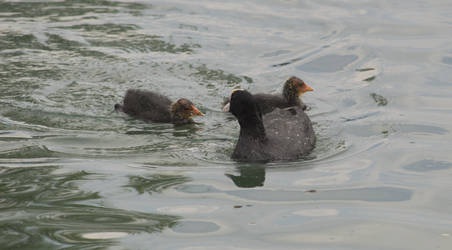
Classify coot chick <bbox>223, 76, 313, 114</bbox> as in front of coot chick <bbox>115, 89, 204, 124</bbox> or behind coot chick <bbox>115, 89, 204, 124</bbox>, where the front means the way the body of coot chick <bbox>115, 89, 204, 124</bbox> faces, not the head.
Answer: in front

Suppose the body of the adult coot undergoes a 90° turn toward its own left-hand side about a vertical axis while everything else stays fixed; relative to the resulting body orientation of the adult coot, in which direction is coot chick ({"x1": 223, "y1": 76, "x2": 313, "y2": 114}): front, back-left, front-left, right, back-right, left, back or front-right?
back

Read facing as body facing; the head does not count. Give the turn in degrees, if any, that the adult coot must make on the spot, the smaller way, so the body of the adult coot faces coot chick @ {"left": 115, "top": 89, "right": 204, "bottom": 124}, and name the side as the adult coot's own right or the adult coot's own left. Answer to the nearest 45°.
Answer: approximately 45° to the adult coot's own right

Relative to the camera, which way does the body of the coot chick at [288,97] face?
to the viewer's right

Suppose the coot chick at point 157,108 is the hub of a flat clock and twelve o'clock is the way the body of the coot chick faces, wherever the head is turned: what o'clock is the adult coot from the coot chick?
The adult coot is roughly at 2 o'clock from the coot chick.

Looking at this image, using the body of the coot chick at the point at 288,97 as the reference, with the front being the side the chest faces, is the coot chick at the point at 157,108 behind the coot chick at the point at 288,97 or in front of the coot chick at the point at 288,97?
behind

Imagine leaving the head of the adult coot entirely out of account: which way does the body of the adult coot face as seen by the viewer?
to the viewer's left

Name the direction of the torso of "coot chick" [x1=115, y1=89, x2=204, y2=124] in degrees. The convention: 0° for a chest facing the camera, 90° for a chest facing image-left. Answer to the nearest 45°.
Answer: approximately 270°

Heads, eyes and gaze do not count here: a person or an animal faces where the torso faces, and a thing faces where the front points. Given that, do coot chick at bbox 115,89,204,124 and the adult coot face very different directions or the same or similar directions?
very different directions
